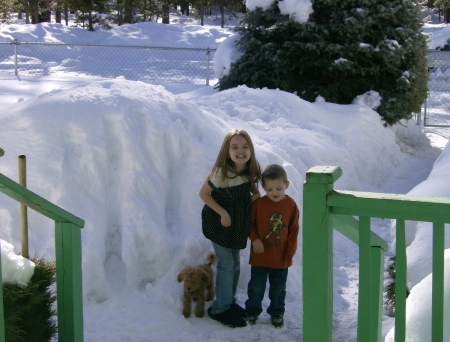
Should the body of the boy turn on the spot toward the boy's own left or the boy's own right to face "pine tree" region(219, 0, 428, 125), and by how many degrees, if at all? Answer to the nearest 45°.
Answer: approximately 180°

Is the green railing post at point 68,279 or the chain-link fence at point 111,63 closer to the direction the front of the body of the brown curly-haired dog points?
the green railing post

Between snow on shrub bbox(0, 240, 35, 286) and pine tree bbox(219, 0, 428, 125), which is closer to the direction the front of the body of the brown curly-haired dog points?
the snow on shrub

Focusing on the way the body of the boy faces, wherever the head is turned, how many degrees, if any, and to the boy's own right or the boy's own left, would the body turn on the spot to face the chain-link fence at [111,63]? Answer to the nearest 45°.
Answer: approximately 180°

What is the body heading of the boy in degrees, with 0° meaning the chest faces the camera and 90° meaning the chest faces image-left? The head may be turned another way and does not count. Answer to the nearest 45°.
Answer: approximately 0°

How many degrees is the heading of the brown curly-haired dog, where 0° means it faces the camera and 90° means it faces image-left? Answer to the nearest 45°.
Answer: approximately 45°

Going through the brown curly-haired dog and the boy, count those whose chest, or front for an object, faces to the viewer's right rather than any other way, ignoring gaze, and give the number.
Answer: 0
